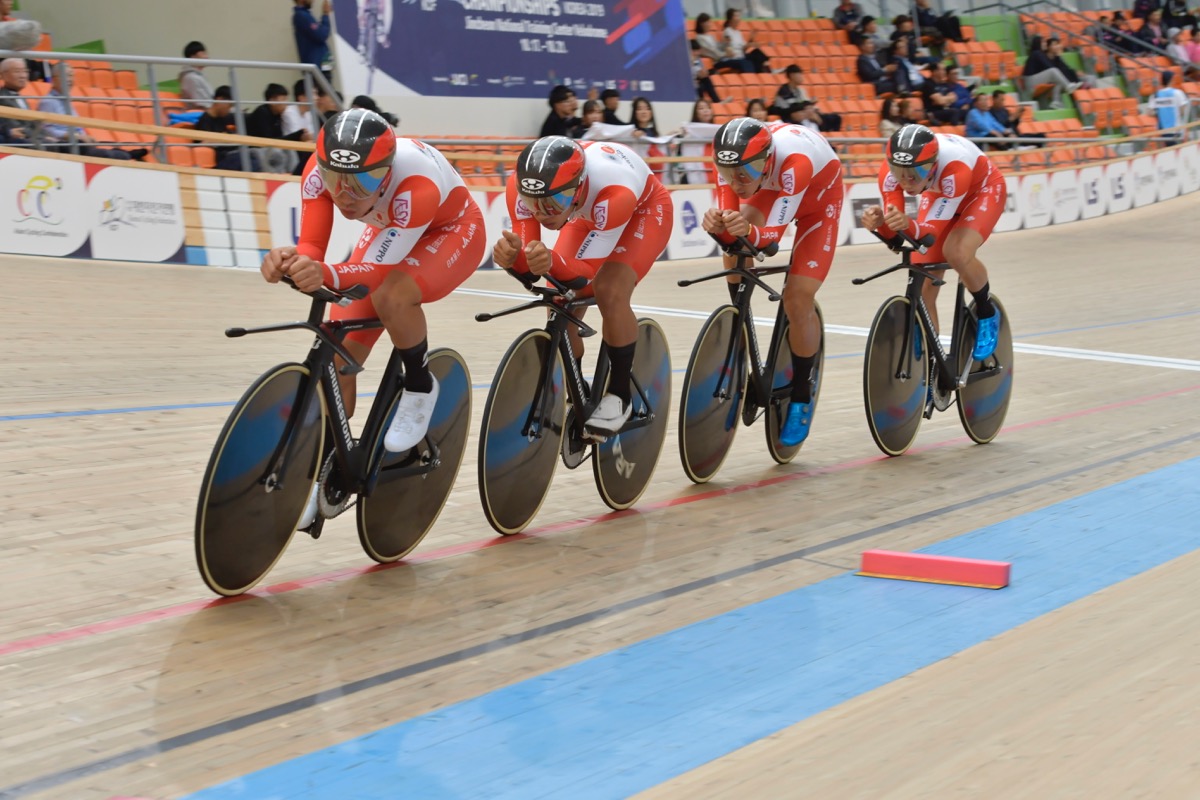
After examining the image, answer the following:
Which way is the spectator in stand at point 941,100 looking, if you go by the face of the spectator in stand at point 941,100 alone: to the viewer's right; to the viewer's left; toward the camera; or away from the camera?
toward the camera

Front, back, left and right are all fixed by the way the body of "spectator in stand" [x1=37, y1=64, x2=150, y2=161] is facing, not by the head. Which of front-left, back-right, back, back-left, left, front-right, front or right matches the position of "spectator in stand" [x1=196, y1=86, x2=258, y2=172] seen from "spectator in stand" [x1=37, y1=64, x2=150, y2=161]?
front-left

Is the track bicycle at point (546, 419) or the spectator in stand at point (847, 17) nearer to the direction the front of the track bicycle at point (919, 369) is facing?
the track bicycle

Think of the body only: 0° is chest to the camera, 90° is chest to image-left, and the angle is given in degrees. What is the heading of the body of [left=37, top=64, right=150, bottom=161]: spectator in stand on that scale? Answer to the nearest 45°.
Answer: approximately 270°

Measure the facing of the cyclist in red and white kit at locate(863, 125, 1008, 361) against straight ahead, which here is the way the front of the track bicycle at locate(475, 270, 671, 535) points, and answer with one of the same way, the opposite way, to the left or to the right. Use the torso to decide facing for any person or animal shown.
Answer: the same way

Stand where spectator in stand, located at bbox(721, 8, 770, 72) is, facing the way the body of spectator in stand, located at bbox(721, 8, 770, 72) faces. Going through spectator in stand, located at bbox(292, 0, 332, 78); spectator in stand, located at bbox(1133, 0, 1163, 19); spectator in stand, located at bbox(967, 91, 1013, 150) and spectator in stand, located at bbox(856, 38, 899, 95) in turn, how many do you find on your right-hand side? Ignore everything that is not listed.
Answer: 1

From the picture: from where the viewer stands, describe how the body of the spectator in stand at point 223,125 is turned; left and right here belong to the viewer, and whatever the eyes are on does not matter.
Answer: facing the viewer and to the right of the viewer

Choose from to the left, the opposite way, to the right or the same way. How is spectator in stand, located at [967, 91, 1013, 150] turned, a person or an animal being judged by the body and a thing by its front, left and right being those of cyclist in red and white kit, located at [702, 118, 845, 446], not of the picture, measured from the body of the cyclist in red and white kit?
to the left

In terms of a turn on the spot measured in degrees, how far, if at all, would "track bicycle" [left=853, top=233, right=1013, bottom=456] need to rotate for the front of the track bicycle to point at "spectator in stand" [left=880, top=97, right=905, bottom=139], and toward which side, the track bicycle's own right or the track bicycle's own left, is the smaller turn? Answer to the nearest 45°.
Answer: approximately 135° to the track bicycle's own right

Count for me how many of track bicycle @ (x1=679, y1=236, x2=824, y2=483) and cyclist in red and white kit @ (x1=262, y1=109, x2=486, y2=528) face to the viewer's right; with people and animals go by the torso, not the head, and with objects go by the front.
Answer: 0

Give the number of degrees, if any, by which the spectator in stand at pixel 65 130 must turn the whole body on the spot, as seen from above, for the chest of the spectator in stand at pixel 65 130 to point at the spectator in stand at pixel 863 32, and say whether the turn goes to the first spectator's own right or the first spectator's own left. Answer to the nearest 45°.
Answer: approximately 45° to the first spectator's own left

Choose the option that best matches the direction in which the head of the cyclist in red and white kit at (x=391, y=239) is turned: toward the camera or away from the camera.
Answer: toward the camera

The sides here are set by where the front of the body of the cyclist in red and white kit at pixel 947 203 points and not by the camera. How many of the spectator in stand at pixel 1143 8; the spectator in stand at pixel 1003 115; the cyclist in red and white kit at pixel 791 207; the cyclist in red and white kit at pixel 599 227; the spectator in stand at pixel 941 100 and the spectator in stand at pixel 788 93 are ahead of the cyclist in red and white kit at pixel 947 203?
2

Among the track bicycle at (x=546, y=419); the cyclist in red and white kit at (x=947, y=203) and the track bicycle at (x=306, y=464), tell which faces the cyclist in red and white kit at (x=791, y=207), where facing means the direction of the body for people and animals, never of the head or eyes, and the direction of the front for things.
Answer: the cyclist in red and white kit at (x=947, y=203)

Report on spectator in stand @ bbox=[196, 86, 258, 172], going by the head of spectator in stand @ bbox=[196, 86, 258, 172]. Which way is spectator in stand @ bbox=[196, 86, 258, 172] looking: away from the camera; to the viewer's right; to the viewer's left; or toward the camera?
toward the camera

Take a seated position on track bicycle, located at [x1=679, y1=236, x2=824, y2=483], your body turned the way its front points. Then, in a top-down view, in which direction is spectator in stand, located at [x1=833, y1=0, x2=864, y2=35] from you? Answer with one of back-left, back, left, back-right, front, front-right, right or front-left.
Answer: back-right

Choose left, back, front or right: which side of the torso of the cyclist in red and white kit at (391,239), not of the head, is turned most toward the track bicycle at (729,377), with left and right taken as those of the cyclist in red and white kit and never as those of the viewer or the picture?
back

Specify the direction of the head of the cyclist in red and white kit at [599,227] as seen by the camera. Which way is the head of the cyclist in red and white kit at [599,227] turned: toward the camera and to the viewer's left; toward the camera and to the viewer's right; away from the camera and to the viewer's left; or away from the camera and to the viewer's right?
toward the camera and to the viewer's left

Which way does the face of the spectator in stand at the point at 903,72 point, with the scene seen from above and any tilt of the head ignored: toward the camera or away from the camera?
toward the camera

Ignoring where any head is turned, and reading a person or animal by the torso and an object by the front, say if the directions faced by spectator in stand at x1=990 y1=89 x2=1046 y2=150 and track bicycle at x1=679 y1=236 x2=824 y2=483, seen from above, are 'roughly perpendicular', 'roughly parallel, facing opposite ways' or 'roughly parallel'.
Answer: roughly perpendicular
